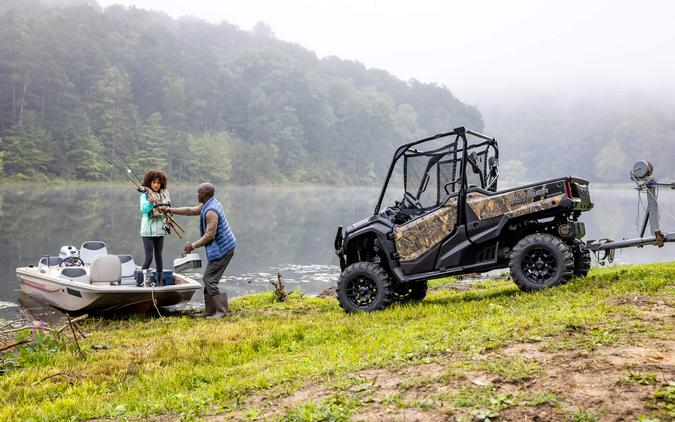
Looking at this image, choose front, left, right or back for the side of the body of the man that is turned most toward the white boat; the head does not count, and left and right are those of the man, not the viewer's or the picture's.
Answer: front

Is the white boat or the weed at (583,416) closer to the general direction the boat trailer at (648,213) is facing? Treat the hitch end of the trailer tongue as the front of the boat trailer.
the white boat

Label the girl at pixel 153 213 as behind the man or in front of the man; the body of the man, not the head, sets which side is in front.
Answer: in front

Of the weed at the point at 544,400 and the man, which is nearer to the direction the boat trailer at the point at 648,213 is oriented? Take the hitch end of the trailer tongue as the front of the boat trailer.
the man

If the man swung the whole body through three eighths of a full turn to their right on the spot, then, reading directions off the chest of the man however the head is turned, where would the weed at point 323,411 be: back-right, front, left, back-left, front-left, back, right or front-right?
back-right

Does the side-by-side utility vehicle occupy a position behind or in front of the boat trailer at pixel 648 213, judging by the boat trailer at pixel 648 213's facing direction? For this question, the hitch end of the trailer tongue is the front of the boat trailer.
in front

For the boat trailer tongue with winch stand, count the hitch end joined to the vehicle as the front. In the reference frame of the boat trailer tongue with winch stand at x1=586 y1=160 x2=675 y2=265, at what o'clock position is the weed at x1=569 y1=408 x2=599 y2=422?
The weed is roughly at 9 o'clock from the boat trailer tongue with winch stand.

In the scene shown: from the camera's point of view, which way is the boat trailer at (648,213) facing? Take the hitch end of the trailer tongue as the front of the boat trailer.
to the viewer's left

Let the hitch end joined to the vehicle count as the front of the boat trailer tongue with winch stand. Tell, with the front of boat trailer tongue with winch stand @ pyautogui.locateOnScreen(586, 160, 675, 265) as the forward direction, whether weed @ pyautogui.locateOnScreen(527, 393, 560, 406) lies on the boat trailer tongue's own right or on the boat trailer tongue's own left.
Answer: on the boat trailer tongue's own left

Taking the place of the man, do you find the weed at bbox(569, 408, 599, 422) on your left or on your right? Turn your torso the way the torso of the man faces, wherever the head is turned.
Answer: on your left

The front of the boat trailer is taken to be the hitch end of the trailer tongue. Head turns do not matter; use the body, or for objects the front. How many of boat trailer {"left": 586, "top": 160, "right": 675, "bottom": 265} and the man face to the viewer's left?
2

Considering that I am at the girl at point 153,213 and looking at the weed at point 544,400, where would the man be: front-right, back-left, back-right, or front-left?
front-left

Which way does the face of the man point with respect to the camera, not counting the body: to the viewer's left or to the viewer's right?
to the viewer's left

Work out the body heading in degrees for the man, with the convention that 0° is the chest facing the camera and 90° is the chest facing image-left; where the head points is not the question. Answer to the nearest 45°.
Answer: approximately 90°

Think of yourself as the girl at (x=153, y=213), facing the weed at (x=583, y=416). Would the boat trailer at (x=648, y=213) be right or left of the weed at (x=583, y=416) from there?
left
